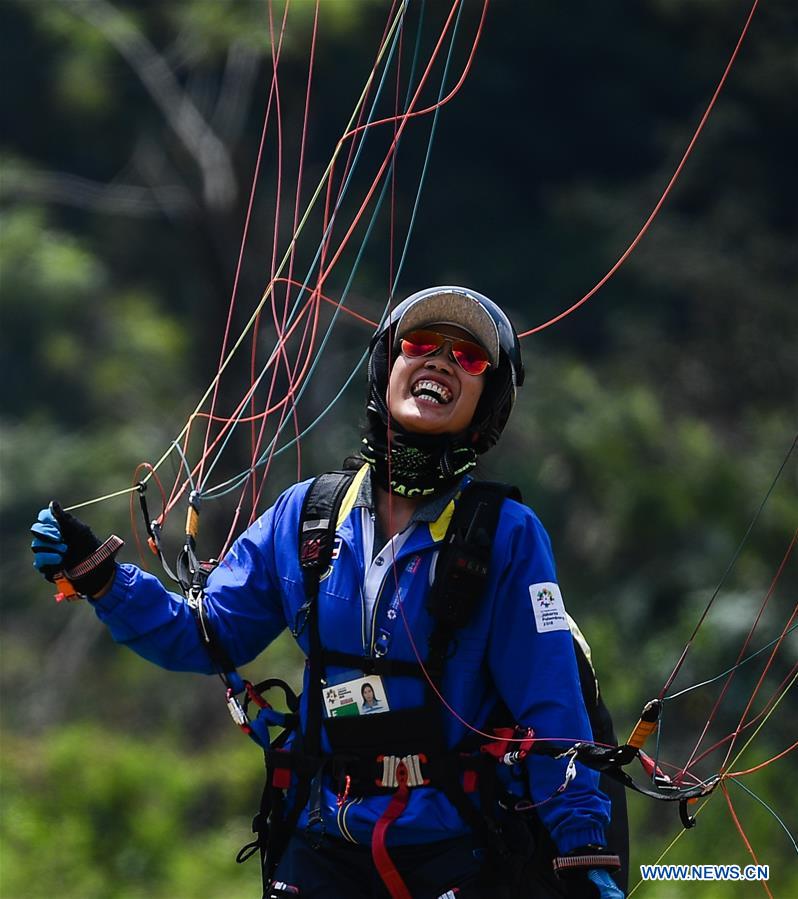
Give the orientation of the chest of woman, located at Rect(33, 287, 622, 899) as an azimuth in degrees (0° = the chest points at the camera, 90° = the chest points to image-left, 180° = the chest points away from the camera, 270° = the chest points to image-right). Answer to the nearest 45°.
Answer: approximately 0°
